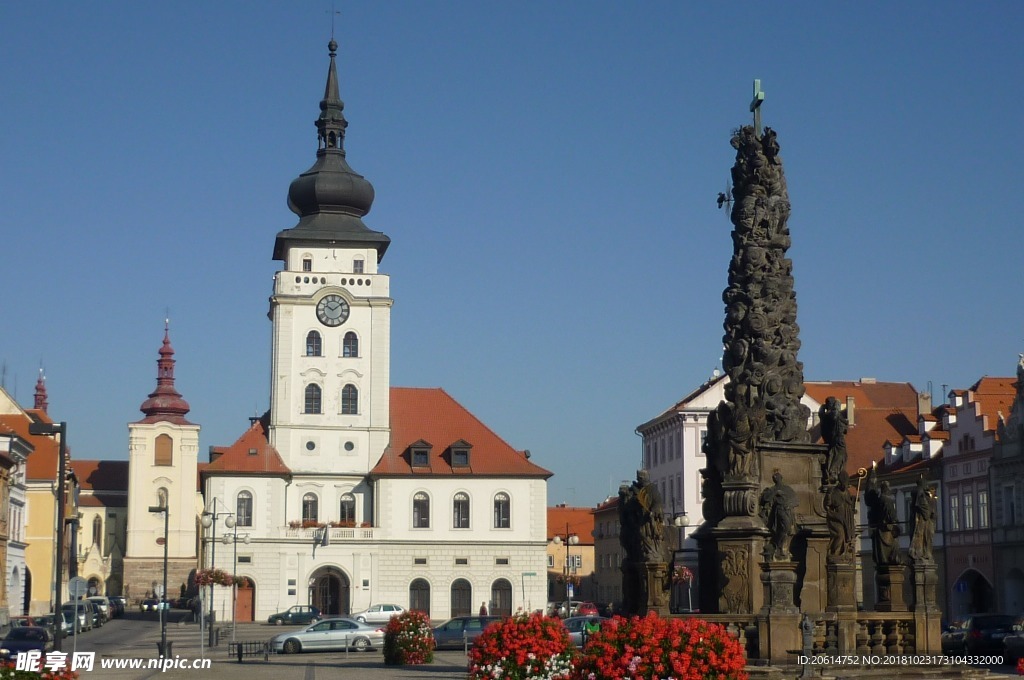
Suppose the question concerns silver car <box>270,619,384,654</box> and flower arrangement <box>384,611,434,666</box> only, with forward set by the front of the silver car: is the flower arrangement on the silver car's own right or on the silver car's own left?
on the silver car's own left

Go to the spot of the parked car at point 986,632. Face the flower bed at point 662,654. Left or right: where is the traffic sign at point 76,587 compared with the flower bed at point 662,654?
right

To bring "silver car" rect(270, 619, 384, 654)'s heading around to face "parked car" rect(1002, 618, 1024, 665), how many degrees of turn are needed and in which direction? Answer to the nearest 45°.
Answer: approximately 135° to its left

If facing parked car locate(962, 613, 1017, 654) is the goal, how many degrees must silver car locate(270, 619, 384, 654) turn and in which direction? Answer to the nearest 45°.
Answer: approximately 135° to its left

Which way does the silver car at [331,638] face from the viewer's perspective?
to the viewer's left
